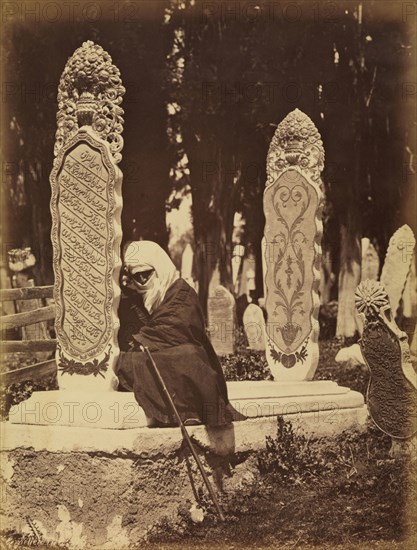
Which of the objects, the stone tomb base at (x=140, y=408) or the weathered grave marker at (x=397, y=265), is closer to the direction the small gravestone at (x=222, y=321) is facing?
the stone tomb base

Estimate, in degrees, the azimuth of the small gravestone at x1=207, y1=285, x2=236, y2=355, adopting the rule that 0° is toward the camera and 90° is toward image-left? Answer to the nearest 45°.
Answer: approximately 0°

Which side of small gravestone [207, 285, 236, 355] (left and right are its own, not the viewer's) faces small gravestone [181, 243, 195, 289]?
back

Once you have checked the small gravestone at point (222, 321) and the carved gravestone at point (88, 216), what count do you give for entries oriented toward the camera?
2

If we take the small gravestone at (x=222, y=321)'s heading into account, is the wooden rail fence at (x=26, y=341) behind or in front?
in front
